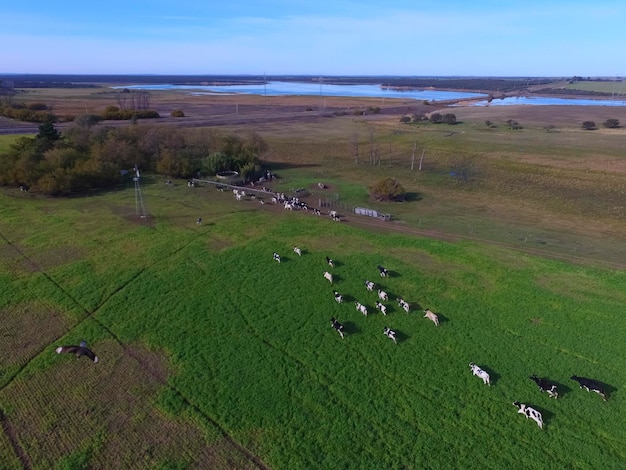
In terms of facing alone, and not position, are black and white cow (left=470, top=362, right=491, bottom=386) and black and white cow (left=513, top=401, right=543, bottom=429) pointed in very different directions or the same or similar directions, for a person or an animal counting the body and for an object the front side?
same or similar directions

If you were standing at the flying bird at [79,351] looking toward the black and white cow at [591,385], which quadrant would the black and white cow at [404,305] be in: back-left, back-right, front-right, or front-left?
front-left

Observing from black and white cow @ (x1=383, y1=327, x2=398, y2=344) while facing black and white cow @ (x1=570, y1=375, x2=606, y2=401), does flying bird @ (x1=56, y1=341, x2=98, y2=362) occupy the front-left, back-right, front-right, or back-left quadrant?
back-right
